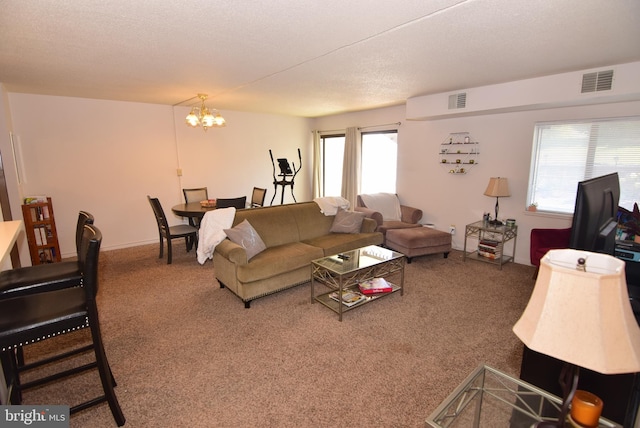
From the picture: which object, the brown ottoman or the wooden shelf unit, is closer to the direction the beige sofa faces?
the brown ottoman

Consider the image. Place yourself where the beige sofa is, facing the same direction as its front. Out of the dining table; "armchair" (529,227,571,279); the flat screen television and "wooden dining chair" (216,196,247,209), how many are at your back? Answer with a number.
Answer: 2

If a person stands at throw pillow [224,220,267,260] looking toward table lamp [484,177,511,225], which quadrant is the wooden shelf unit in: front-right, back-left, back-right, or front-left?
back-left

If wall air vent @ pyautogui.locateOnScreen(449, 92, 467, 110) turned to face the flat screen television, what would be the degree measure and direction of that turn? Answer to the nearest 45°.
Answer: approximately 45° to its left

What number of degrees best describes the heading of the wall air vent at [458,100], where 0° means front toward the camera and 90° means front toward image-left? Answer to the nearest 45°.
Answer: approximately 45°

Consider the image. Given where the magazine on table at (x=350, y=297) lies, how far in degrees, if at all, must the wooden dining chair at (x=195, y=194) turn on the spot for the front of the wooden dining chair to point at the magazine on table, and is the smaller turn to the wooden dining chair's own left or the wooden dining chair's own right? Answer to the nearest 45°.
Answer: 0° — it already faces it

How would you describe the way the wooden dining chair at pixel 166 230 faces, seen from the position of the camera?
facing away from the viewer and to the right of the viewer
